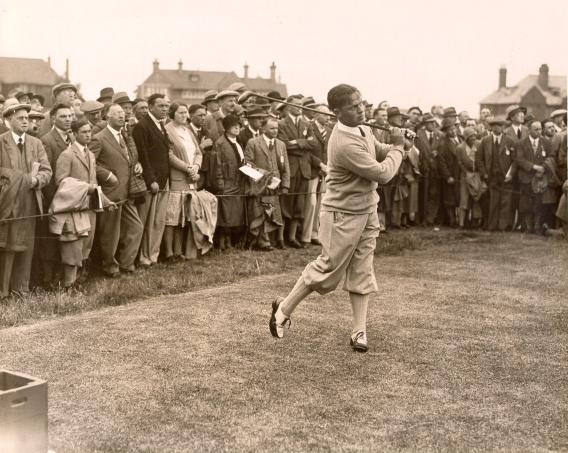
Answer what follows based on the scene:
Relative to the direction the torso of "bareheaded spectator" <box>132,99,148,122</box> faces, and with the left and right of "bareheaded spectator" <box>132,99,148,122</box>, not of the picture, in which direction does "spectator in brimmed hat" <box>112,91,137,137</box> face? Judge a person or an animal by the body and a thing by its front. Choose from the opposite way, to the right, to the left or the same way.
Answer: the same way

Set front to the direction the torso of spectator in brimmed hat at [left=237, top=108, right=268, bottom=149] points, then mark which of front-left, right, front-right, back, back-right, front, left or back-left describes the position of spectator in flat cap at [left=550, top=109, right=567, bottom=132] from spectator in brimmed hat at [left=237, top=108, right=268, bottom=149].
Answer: left

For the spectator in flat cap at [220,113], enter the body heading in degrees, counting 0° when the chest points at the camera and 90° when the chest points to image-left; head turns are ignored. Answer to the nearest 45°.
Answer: approximately 315°

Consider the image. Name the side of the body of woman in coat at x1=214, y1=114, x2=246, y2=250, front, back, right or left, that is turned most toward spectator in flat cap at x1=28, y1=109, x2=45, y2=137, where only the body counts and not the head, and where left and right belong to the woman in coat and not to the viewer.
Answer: right

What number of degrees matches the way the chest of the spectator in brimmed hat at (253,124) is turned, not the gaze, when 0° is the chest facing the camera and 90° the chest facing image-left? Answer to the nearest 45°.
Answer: approximately 315°

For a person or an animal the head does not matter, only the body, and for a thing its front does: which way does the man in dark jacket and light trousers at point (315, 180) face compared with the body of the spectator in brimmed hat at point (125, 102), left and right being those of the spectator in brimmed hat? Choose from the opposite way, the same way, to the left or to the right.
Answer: the same way

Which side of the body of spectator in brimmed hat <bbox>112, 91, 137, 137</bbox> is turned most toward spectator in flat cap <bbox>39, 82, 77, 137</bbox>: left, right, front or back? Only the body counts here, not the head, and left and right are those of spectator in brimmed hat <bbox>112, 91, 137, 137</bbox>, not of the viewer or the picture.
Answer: right

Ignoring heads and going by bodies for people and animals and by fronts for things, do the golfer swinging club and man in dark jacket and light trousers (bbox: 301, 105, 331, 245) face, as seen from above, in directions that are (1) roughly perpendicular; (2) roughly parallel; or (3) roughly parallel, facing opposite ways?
roughly parallel

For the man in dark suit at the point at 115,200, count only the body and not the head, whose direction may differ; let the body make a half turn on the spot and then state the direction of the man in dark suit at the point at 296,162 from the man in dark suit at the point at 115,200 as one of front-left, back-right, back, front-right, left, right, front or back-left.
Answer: right

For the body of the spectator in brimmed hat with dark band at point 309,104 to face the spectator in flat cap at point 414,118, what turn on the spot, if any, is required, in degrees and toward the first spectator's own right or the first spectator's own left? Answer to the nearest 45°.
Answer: approximately 90° to the first spectator's own left

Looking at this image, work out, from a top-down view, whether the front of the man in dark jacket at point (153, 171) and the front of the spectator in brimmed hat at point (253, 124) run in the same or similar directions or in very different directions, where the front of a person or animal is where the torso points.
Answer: same or similar directions

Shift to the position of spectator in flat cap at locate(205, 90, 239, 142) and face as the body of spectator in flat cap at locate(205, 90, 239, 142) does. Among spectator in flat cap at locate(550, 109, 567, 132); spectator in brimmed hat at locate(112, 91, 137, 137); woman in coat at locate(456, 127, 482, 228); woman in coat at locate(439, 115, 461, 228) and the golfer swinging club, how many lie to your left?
3

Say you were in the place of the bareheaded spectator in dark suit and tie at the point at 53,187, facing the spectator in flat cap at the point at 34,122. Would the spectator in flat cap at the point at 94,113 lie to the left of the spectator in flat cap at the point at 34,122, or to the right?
right

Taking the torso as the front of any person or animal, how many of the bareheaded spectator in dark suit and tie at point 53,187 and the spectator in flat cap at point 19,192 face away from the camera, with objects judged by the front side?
0

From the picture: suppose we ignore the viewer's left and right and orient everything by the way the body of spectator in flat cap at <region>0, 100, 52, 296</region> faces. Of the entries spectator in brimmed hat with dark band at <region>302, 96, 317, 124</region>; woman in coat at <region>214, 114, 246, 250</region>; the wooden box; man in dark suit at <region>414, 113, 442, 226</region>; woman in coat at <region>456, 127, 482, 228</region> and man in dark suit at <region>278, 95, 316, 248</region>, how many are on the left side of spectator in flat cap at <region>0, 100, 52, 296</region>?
5

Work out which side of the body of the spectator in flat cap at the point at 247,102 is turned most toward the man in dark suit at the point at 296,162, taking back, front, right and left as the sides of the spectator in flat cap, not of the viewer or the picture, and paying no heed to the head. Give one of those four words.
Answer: front

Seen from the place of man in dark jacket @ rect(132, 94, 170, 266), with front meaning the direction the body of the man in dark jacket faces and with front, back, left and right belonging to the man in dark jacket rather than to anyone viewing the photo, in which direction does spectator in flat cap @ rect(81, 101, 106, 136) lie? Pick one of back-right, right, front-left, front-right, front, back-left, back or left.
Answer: back-right

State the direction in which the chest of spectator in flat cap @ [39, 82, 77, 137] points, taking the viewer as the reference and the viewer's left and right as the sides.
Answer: facing the viewer and to the right of the viewer

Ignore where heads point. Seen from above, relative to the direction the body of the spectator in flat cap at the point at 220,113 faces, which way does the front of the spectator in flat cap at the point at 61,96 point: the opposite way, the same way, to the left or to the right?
the same way

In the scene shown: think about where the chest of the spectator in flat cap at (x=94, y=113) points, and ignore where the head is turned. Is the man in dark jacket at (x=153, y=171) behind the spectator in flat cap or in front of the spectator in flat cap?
in front

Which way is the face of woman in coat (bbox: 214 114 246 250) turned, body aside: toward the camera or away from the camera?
toward the camera

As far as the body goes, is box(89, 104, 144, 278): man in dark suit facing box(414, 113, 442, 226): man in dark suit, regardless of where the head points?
no
